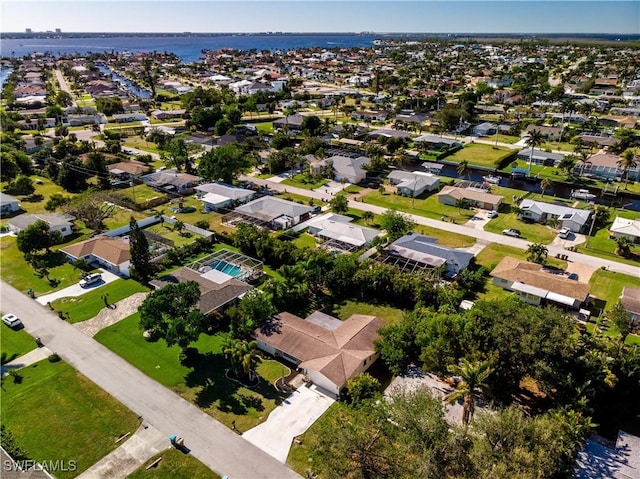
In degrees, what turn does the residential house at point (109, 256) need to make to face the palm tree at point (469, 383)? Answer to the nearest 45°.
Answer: approximately 90° to its left

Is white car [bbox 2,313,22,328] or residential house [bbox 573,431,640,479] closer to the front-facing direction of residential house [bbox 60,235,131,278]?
the white car

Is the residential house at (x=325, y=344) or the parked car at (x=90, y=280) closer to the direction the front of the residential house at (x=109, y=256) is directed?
the parked car

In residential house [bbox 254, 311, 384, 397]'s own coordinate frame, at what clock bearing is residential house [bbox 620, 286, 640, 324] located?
residential house [bbox 620, 286, 640, 324] is roughly at 7 o'clock from residential house [bbox 254, 311, 384, 397].

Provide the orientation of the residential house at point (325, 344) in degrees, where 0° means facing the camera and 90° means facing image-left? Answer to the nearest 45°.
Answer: approximately 45°

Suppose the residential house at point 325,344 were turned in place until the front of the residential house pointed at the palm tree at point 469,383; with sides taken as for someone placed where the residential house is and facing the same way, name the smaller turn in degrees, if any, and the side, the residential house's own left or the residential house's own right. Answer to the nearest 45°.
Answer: approximately 90° to the residential house's own left

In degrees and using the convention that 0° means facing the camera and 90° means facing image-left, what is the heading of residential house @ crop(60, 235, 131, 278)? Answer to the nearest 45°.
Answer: approximately 45°

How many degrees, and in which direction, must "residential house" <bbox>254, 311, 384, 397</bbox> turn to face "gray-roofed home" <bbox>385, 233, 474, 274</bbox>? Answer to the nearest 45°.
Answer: approximately 180°

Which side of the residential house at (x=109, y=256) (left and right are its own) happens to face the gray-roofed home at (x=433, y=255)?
left

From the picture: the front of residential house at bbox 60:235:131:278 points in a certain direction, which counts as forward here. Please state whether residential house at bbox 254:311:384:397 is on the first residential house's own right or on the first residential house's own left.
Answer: on the first residential house's own left

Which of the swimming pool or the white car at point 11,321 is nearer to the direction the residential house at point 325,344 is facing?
the white car

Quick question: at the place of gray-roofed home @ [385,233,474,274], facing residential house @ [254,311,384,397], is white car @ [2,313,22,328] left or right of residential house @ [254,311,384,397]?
right

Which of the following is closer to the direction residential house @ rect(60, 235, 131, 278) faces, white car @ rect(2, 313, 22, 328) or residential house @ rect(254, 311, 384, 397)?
the white car

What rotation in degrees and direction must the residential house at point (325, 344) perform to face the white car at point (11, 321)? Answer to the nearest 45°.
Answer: approximately 45° to its right
